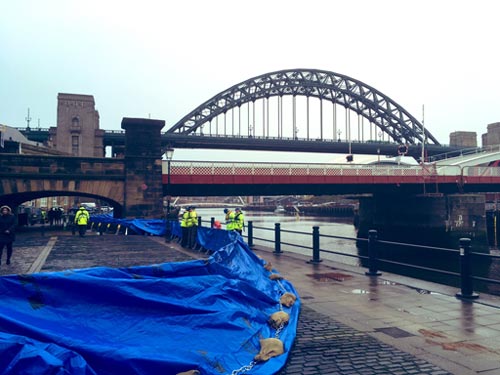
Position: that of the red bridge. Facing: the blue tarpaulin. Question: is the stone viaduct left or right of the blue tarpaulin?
right

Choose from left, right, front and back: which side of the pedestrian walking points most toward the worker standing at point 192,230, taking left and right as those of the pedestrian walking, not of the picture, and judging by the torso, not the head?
left

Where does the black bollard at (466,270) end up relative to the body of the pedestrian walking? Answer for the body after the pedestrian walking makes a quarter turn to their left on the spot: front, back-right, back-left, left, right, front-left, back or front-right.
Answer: front-right

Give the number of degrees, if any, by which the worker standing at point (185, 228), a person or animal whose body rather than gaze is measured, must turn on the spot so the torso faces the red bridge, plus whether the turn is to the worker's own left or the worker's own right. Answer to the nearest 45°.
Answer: approximately 45° to the worker's own left

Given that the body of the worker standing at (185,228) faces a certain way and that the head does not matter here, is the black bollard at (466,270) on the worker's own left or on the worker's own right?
on the worker's own right

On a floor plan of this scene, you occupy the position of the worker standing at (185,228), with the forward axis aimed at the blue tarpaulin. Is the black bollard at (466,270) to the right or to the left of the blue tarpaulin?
left

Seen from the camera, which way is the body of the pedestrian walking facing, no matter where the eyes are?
toward the camera

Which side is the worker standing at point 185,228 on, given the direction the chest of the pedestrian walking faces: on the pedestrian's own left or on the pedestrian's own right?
on the pedestrian's own left

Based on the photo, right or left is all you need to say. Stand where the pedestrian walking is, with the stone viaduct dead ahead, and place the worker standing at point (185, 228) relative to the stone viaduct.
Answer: right
